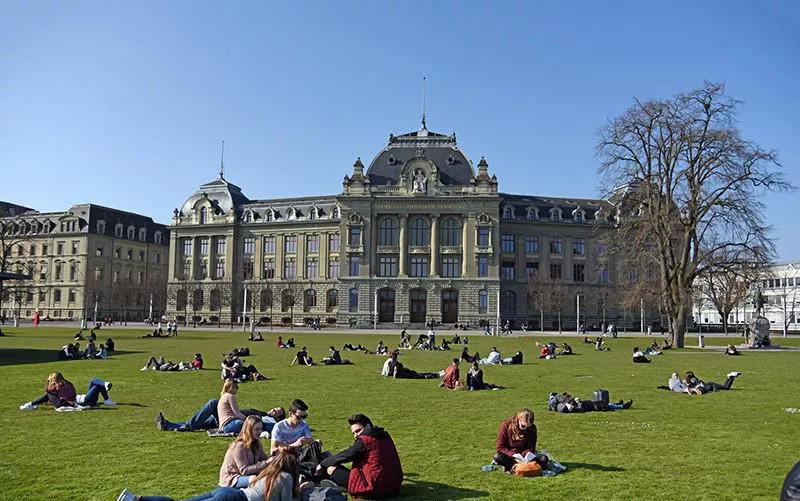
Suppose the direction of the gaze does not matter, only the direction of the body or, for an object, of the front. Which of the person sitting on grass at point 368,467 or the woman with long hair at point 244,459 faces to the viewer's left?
the person sitting on grass

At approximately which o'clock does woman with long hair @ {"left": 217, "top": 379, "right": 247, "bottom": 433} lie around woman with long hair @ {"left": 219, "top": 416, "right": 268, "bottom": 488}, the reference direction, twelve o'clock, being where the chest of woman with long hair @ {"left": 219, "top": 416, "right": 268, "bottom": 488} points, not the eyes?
woman with long hair @ {"left": 217, "top": 379, "right": 247, "bottom": 433} is roughly at 9 o'clock from woman with long hair @ {"left": 219, "top": 416, "right": 268, "bottom": 488}.

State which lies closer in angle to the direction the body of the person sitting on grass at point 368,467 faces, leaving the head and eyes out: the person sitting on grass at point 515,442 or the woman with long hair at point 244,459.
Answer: the woman with long hair

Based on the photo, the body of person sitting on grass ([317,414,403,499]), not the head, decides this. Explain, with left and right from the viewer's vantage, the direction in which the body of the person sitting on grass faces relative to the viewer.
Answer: facing to the left of the viewer

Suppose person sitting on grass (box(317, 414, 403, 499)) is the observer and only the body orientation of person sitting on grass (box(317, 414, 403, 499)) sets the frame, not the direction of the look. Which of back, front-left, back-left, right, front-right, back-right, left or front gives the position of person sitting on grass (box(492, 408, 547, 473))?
back-right

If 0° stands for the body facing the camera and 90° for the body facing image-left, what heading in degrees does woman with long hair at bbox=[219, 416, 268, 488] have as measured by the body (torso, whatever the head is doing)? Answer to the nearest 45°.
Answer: approximately 270°

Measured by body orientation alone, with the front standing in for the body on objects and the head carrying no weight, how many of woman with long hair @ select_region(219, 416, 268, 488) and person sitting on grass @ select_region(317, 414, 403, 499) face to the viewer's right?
1

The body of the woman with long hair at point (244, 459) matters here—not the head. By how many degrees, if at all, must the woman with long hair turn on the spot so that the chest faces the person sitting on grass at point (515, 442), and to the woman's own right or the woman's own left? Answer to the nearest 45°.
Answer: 0° — they already face them

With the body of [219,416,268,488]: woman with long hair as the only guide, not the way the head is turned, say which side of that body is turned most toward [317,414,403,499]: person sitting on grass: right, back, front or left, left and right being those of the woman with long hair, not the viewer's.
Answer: front

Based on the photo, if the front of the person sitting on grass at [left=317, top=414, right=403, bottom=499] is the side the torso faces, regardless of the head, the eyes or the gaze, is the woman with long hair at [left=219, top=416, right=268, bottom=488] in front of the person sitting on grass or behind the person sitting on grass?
in front

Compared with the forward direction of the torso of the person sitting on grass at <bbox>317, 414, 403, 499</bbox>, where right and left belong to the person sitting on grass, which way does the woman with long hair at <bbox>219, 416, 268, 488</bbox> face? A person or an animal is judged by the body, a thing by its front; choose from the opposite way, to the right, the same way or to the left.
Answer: the opposite way

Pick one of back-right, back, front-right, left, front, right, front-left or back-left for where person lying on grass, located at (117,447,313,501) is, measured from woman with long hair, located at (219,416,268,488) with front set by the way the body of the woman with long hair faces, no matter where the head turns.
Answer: right
